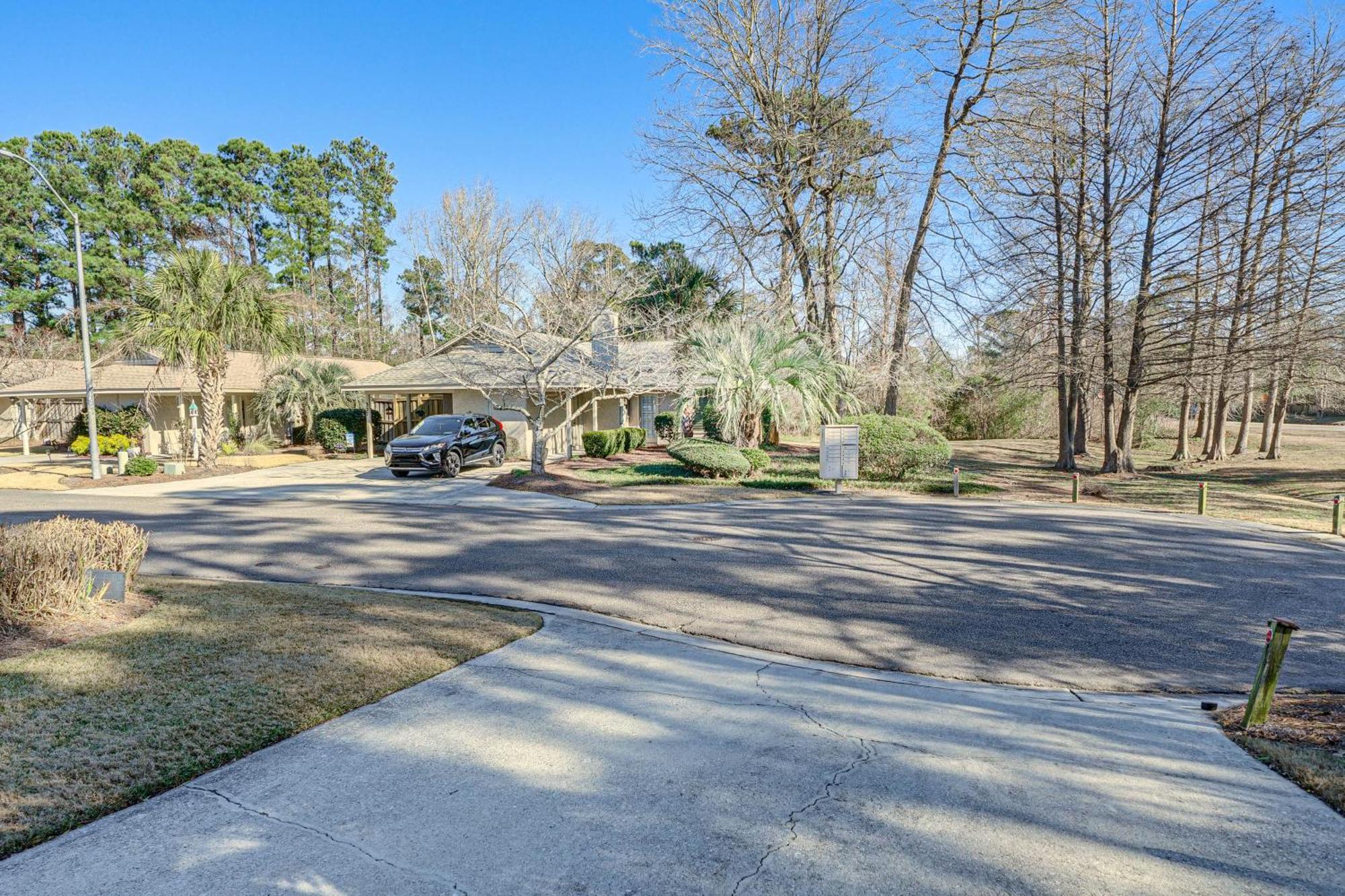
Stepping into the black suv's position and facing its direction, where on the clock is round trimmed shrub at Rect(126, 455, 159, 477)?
The round trimmed shrub is roughly at 2 o'clock from the black suv.

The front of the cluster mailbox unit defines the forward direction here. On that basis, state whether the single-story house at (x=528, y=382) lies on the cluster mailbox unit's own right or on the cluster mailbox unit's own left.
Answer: on the cluster mailbox unit's own right

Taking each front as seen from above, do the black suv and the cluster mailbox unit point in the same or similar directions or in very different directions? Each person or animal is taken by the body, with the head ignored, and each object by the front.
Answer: same or similar directions

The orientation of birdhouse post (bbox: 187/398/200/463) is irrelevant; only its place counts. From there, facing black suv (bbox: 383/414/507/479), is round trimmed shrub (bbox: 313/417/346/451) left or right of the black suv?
left

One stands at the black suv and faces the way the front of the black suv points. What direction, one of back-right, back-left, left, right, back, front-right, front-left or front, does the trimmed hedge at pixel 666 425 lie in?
back

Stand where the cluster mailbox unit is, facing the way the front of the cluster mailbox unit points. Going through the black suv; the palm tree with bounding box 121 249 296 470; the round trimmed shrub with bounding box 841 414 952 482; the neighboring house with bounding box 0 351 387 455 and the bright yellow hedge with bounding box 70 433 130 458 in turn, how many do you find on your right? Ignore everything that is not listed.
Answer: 4

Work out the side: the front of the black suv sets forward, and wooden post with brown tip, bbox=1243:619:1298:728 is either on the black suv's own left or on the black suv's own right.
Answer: on the black suv's own left

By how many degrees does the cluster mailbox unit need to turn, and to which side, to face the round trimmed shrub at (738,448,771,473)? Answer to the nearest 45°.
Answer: approximately 135° to its right

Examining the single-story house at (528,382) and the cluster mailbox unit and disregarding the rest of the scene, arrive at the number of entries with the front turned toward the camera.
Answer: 2

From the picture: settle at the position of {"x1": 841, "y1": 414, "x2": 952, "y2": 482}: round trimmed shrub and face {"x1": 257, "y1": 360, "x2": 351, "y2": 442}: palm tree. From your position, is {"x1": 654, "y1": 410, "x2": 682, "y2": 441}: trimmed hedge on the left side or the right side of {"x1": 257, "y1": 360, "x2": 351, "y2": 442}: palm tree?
right

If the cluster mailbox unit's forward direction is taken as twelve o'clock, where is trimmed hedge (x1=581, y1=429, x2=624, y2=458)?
The trimmed hedge is roughly at 4 o'clock from the cluster mailbox unit.

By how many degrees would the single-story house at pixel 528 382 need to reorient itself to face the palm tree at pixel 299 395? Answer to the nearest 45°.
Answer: approximately 135° to its right

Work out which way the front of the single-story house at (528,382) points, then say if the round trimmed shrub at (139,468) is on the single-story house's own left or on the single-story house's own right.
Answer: on the single-story house's own right

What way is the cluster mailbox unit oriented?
toward the camera
